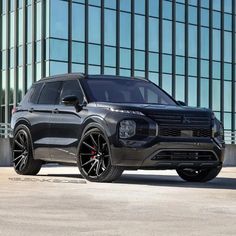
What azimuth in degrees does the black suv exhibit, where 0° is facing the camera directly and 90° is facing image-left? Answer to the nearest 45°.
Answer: approximately 315°
